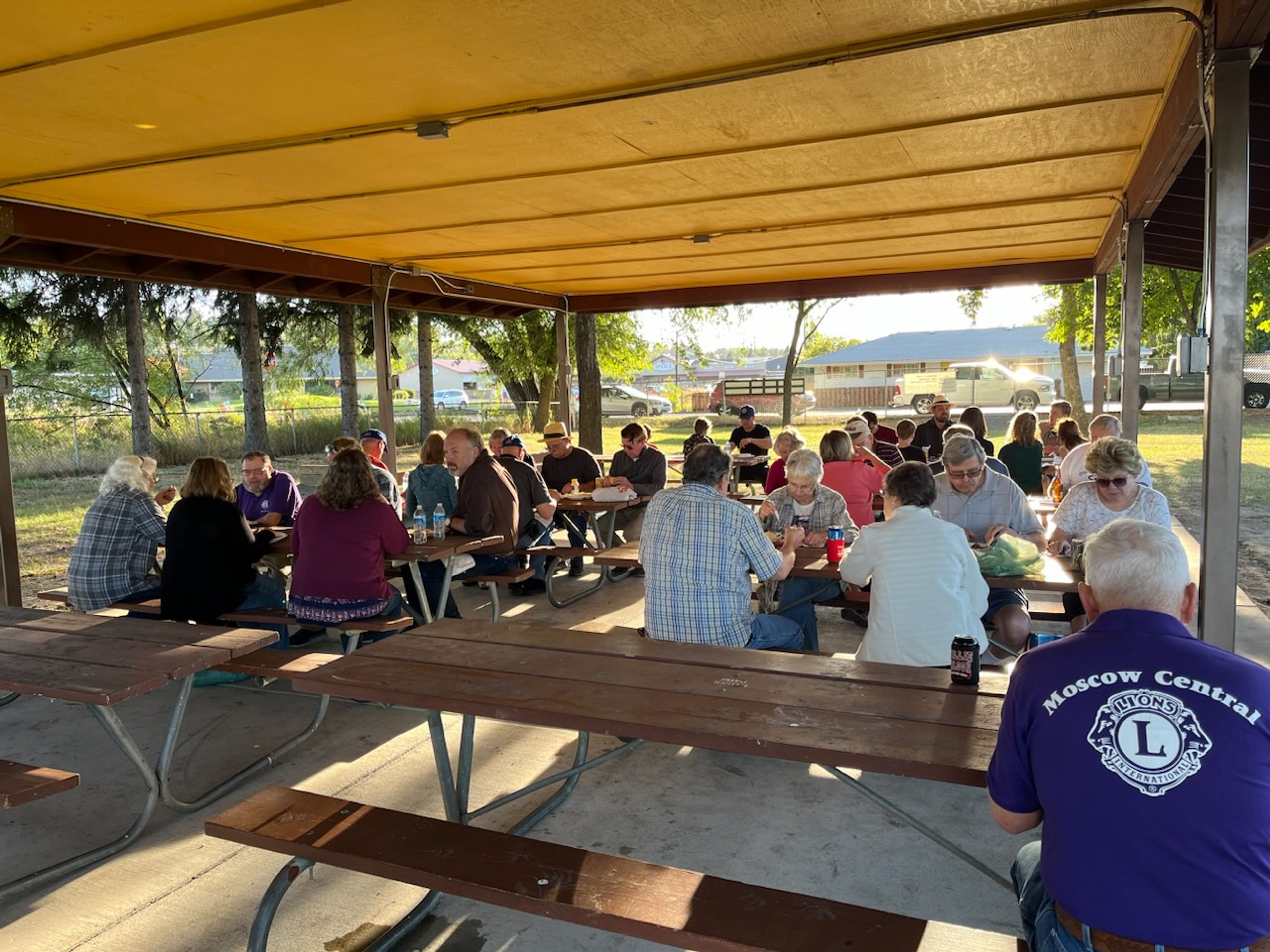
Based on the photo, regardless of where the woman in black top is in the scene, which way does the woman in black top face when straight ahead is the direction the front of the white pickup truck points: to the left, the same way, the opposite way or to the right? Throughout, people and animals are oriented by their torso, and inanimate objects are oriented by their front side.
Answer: to the left

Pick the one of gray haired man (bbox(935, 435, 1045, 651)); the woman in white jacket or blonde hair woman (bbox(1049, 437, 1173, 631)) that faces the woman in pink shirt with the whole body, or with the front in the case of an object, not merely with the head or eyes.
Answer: the woman in white jacket

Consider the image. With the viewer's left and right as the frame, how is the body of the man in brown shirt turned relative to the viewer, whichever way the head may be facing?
facing to the left of the viewer

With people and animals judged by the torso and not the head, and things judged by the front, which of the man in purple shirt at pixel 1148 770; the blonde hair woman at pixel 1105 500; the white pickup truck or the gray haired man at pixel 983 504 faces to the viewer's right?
the white pickup truck

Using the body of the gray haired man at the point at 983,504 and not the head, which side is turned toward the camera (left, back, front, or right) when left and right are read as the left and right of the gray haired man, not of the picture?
front

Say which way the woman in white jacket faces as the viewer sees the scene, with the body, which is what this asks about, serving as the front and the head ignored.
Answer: away from the camera

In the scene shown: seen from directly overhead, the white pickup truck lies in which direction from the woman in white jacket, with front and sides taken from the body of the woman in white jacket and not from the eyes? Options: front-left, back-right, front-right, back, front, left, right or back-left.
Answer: front

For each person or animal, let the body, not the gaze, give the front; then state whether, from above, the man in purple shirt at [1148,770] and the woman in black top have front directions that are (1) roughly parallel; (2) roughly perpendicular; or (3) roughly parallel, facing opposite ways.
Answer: roughly parallel

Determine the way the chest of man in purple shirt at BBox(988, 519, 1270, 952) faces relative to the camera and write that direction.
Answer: away from the camera

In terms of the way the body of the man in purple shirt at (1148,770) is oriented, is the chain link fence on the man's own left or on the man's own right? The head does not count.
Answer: on the man's own left

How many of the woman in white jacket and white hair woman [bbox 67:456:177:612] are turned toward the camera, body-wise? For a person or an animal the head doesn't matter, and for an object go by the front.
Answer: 0

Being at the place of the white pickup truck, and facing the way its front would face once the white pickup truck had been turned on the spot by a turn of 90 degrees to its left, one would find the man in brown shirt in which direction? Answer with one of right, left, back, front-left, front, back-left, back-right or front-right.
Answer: back

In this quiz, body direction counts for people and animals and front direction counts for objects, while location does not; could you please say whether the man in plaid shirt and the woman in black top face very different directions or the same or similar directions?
same or similar directions

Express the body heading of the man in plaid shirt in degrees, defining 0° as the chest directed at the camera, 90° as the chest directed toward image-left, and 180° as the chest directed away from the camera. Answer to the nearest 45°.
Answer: approximately 225°

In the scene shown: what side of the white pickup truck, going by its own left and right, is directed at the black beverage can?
right

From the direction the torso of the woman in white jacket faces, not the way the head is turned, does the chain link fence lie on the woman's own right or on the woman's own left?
on the woman's own left

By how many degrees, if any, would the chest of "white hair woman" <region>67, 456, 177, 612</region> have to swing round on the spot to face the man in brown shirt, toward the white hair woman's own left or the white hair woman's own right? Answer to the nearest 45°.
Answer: approximately 45° to the white hair woman's own right

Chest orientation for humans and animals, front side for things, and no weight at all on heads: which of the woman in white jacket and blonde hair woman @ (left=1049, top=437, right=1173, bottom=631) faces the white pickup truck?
the woman in white jacket
